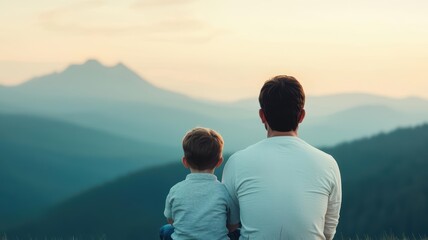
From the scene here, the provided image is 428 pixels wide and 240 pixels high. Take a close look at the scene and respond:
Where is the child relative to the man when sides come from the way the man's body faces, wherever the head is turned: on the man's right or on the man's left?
on the man's left

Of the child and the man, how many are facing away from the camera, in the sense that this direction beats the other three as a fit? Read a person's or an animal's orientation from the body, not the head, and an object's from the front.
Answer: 2

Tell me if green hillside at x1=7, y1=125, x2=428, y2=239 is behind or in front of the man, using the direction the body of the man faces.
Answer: in front

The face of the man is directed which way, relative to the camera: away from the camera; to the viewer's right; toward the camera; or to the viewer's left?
away from the camera

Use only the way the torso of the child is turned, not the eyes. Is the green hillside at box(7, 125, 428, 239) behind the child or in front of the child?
in front

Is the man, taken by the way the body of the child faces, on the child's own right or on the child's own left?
on the child's own right

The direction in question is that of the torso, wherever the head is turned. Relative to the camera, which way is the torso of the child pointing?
away from the camera

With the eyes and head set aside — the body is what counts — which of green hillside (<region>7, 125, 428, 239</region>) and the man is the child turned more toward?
the green hillside

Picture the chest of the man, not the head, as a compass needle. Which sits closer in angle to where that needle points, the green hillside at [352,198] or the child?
the green hillside

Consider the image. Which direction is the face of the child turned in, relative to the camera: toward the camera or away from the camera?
away from the camera

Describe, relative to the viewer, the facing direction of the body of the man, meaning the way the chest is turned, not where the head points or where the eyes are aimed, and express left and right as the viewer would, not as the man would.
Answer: facing away from the viewer
